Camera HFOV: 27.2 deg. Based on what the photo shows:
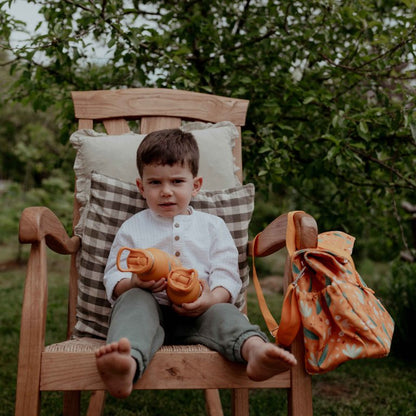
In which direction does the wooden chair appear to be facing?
toward the camera

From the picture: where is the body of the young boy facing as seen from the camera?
toward the camera

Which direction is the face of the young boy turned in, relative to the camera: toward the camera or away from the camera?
toward the camera
